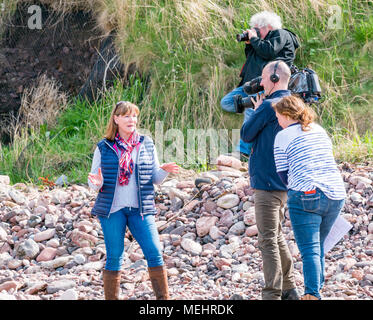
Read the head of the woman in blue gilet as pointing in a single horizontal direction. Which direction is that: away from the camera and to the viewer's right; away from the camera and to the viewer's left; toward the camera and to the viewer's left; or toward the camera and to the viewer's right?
toward the camera and to the viewer's right

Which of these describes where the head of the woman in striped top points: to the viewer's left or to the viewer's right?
to the viewer's left

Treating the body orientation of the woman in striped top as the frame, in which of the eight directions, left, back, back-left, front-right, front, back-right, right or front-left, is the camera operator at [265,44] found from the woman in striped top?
front-right

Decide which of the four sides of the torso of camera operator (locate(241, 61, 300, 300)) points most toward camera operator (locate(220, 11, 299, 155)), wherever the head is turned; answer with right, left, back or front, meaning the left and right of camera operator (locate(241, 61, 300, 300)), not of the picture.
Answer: right

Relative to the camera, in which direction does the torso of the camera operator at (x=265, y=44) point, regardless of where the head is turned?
to the viewer's left

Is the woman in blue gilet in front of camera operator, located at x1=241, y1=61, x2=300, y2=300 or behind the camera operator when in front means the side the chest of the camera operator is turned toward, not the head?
in front

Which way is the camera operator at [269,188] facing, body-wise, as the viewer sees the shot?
to the viewer's left

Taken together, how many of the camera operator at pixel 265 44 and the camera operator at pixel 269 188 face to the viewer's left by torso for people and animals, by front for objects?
2

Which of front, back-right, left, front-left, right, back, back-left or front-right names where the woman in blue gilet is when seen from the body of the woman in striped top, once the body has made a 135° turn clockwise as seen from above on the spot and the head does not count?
back

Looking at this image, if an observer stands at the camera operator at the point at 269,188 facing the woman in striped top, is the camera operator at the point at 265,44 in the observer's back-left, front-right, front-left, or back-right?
back-left

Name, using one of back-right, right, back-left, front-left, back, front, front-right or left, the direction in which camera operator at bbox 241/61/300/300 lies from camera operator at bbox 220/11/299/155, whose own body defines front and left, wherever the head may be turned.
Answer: left

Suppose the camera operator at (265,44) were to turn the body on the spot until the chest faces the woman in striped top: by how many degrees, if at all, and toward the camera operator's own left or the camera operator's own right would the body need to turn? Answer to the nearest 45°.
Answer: approximately 90° to the camera operator's own left
